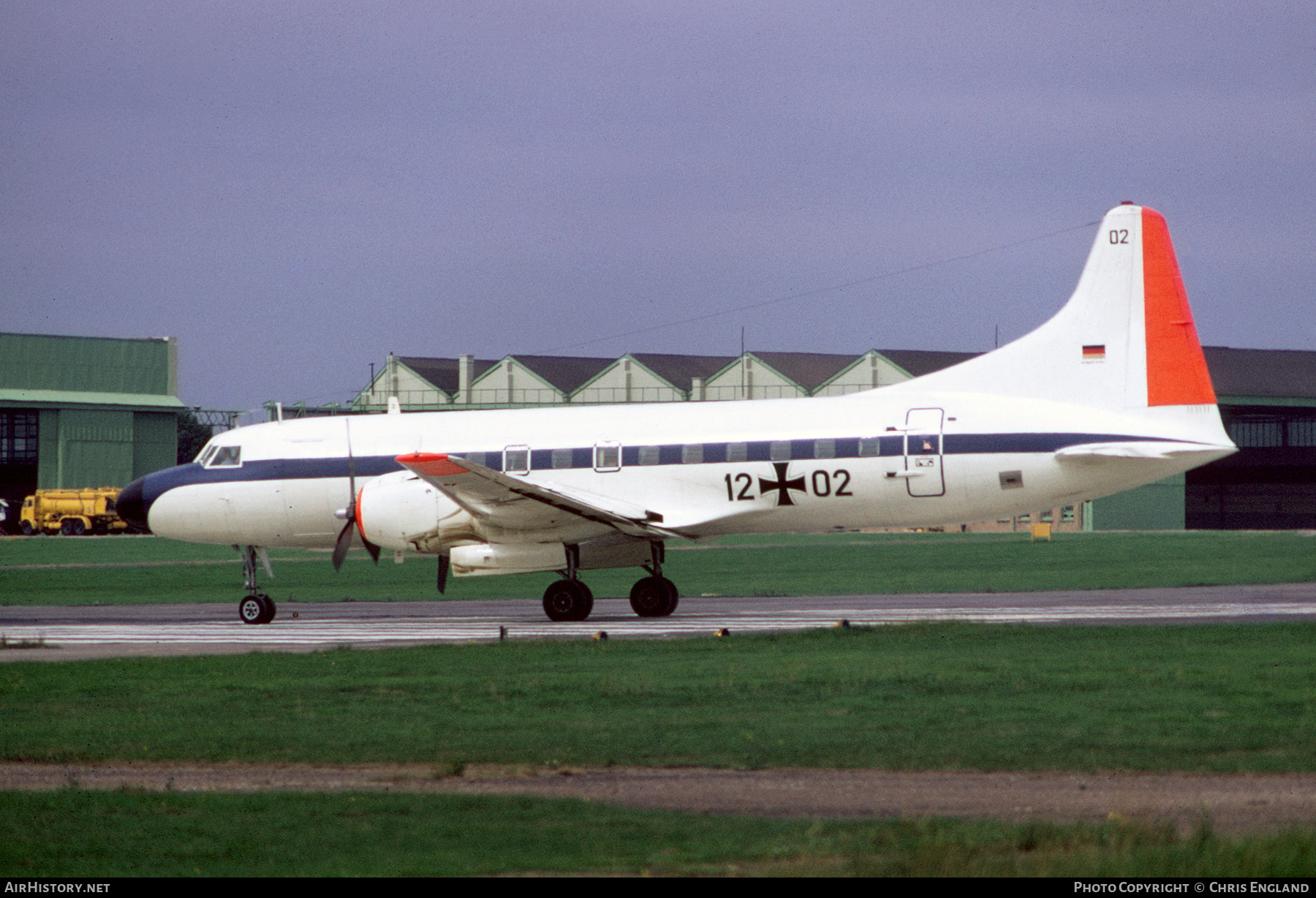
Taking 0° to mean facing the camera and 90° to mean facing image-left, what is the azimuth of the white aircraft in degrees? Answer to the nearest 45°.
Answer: approximately 90°
